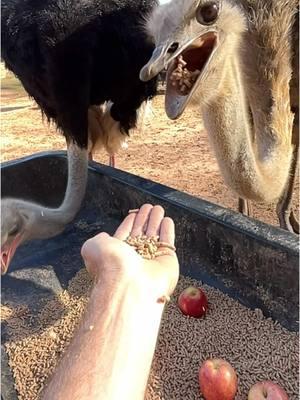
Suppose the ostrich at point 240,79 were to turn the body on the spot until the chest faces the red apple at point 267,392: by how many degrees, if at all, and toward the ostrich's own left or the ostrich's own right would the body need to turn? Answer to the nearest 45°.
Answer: approximately 45° to the ostrich's own left

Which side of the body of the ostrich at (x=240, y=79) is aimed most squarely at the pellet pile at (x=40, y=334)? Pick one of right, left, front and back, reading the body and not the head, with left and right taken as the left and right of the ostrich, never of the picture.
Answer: front

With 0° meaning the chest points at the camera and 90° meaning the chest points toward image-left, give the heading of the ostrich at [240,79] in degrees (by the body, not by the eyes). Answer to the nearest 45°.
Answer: approximately 45°
